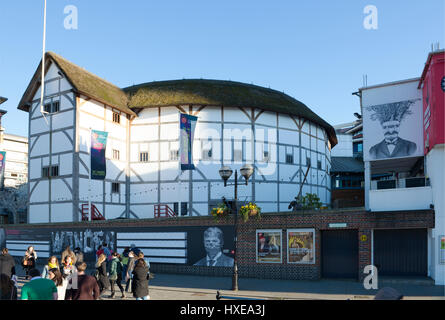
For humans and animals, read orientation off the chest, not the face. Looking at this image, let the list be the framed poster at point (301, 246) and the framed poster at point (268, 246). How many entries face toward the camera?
2

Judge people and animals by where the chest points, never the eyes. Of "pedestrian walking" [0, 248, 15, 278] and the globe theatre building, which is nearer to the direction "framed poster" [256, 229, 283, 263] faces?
the pedestrian walking

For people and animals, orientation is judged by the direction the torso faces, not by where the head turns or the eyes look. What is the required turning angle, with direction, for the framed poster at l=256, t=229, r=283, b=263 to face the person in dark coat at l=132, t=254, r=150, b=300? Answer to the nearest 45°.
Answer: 0° — it already faces them

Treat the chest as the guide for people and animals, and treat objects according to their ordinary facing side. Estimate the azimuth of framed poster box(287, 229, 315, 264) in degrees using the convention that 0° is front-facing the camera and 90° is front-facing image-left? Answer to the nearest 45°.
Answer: approximately 0°

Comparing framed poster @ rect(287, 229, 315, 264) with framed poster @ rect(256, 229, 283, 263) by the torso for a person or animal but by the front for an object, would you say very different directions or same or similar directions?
same or similar directions

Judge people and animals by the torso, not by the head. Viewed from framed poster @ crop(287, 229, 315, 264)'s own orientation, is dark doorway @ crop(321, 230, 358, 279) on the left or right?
on its left

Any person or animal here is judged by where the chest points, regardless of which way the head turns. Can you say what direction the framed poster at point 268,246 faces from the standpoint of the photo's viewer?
facing the viewer

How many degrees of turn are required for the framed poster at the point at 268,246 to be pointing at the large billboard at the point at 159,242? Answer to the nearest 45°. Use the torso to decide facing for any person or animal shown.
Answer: approximately 135° to its right
